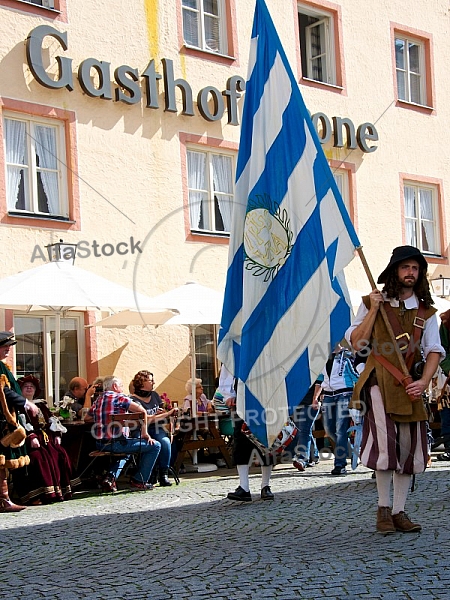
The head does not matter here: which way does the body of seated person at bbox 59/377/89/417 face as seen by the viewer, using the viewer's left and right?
facing to the right of the viewer

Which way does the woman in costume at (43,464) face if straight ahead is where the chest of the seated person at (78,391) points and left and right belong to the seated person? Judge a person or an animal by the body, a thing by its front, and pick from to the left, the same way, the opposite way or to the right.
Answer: to the right

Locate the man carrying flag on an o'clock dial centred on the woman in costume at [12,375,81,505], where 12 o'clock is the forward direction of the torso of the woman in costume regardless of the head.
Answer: The man carrying flag is roughly at 11 o'clock from the woman in costume.

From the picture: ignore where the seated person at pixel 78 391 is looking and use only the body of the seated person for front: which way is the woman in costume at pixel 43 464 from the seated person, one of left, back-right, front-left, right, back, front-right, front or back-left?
right
